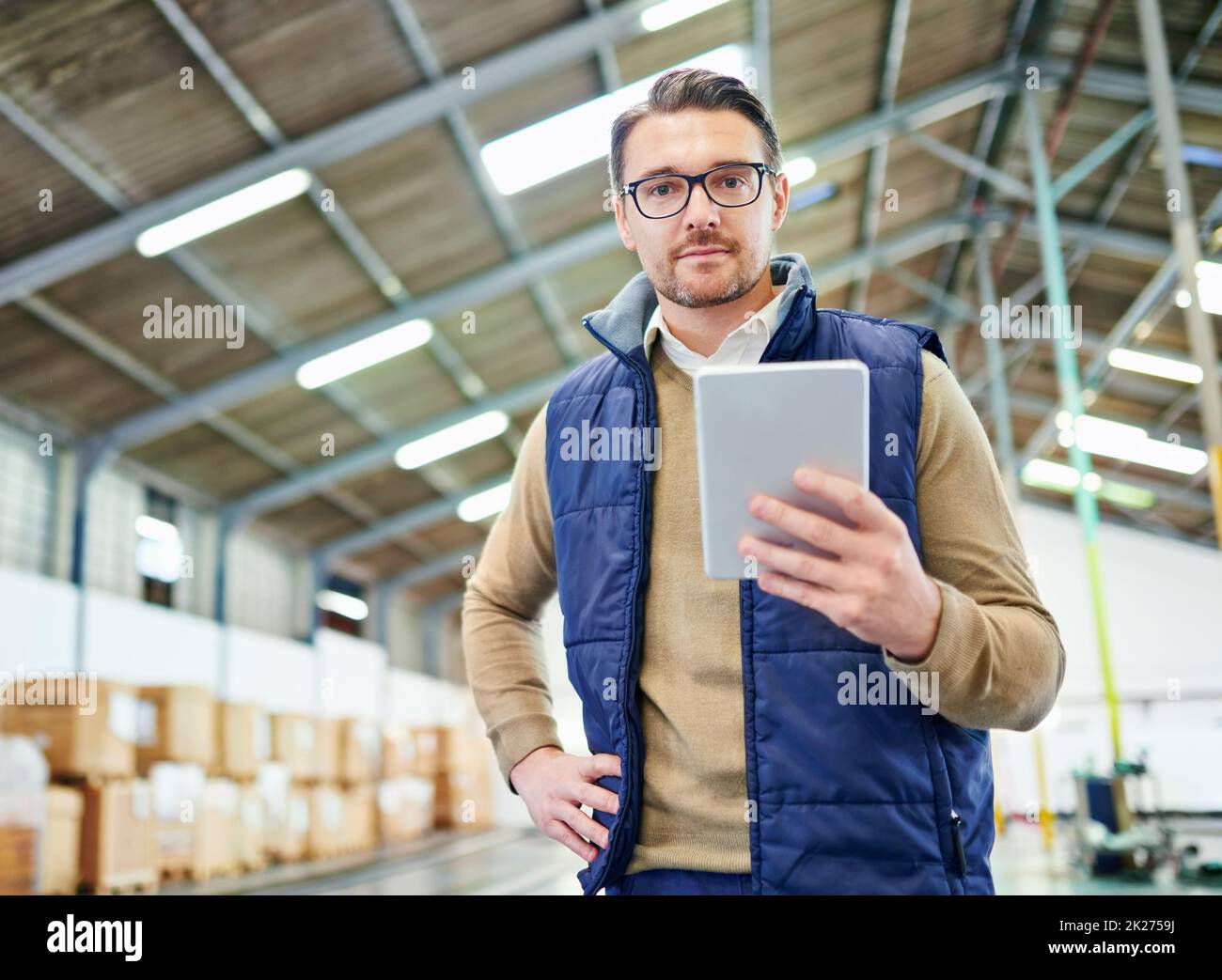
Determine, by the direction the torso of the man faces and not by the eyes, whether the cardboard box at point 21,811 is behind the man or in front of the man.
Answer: behind

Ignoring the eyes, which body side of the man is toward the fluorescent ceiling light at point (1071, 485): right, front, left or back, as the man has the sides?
back

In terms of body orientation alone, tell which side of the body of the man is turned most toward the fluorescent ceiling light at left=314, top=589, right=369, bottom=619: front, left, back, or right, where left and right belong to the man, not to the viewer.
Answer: back

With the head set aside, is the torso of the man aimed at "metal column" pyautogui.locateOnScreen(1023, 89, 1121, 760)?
no

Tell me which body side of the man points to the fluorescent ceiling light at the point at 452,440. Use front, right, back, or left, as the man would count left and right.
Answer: back

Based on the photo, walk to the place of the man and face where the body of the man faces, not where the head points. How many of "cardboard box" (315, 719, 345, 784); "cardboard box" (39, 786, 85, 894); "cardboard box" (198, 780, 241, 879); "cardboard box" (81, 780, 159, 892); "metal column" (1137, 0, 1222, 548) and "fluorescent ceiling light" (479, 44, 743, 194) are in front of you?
0

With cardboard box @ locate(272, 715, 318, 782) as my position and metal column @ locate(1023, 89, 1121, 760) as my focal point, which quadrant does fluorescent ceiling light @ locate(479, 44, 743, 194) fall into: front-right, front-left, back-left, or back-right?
front-right

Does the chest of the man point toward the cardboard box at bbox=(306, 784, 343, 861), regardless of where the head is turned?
no

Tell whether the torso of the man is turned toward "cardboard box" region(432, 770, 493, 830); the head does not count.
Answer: no

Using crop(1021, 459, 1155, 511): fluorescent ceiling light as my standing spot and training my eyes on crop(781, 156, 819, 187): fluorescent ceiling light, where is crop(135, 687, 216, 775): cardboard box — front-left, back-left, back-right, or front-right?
front-right

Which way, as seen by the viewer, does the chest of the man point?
toward the camera

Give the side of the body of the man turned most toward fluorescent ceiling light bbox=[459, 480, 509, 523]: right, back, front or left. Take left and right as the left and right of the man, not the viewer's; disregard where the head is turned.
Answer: back

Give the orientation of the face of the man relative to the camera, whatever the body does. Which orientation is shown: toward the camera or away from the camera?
toward the camera

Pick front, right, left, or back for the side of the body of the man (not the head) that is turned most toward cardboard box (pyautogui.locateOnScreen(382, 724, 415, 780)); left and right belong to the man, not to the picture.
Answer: back

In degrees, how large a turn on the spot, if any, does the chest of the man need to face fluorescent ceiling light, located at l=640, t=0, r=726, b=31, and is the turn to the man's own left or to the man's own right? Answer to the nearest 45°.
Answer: approximately 180°
